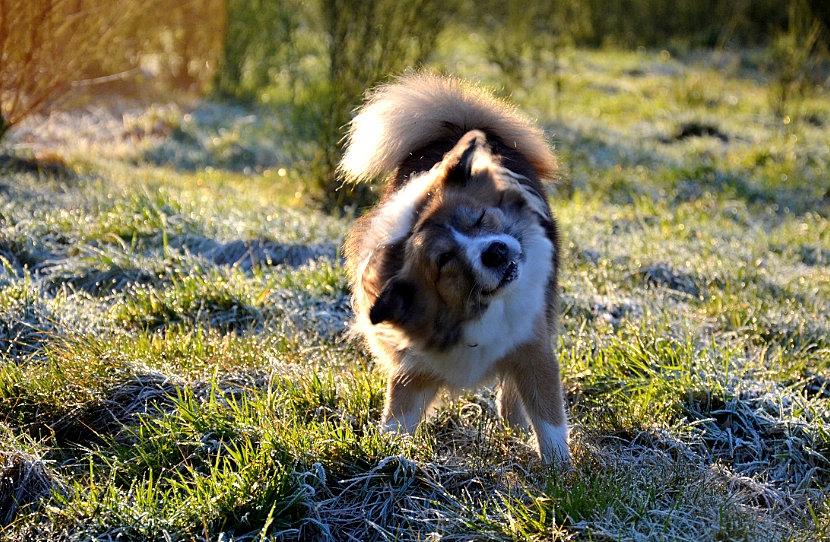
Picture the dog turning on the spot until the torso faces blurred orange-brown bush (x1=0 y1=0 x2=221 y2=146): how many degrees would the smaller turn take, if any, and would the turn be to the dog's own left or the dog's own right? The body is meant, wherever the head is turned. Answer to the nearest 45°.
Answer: approximately 135° to the dog's own right

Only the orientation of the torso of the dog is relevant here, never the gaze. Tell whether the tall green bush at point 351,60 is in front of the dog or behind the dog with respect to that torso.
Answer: behind

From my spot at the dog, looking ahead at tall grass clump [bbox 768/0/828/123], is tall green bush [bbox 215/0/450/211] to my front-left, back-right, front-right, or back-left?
front-left

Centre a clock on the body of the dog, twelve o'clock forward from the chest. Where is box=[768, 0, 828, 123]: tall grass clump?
The tall grass clump is roughly at 7 o'clock from the dog.

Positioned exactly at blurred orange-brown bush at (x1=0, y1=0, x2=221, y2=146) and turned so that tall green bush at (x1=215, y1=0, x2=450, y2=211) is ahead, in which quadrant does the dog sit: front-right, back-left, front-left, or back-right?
front-right

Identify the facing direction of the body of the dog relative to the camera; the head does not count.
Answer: toward the camera

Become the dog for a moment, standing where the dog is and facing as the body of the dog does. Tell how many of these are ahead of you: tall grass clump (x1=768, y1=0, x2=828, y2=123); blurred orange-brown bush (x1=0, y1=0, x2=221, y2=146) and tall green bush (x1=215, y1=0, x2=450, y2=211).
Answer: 0

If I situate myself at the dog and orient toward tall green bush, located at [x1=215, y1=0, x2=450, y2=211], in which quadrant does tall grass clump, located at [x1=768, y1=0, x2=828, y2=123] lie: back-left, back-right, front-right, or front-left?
front-right
